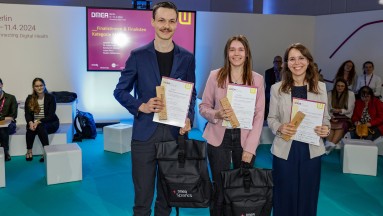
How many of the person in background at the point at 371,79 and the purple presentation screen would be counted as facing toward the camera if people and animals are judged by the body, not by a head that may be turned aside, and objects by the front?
2

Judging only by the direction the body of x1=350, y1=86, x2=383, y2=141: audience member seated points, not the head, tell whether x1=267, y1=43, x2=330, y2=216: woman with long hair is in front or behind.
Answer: in front

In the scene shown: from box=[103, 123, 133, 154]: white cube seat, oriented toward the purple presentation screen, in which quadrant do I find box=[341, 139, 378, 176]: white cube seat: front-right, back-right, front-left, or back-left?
back-right

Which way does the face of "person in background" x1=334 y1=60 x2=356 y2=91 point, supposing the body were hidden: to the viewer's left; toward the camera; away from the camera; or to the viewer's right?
toward the camera

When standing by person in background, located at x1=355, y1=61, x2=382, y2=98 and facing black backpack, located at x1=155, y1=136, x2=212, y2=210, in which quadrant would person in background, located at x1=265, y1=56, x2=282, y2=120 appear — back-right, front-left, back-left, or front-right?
front-right

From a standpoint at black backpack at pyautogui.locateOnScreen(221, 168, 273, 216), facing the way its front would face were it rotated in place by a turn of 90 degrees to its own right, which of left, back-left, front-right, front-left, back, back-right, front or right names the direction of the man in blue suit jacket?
front

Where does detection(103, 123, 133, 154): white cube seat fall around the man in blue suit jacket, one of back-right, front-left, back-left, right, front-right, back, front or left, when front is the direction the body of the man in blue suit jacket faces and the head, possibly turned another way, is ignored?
back

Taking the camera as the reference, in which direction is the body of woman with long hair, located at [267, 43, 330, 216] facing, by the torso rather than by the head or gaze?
toward the camera

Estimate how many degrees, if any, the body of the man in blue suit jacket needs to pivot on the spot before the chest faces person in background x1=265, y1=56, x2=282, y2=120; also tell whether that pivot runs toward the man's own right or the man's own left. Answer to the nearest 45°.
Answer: approximately 135° to the man's own left

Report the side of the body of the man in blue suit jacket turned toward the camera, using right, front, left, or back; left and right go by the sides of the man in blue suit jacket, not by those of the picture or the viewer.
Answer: front

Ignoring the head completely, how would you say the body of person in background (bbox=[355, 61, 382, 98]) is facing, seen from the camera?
toward the camera

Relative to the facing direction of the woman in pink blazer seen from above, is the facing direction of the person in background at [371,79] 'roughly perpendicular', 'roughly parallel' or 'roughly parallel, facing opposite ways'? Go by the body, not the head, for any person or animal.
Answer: roughly parallel

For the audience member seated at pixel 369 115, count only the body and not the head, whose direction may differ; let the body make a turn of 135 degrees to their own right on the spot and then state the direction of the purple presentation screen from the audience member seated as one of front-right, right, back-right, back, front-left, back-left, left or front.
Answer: left

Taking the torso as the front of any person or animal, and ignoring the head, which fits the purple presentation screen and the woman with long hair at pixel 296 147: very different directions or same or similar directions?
same or similar directions

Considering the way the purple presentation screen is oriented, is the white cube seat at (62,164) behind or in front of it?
in front

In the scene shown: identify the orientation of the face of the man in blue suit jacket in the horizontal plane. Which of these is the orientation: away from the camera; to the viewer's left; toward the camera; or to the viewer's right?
toward the camera
